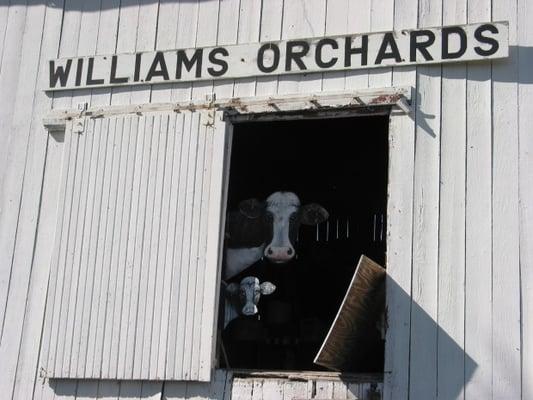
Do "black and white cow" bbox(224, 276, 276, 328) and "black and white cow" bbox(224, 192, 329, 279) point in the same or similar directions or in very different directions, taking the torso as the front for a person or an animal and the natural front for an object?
same or similar directions

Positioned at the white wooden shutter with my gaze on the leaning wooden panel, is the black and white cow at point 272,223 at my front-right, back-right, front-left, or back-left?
front-left

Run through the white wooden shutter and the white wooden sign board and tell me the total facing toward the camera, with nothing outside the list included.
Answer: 2

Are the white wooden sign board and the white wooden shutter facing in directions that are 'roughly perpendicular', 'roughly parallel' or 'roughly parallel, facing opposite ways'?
roughly parallel

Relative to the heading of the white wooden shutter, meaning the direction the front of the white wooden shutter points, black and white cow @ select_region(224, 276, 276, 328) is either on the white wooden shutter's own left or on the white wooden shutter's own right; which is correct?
on the white wooden shutter's own left

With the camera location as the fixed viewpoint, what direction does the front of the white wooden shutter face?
facing the viewer

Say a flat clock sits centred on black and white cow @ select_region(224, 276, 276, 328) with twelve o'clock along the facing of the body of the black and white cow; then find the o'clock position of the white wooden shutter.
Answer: The white wooden shutter is roughly at 4 o'clock from the black and white cow.

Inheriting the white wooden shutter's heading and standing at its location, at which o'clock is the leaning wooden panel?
The leaning wooden panel is roughly at 10 o'clock from the white wooden shutter.

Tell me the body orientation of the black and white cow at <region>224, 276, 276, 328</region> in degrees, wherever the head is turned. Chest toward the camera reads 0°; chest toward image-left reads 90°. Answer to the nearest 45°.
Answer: approximately 315°

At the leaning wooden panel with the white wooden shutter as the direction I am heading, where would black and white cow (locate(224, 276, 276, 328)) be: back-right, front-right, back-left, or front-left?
front-right
